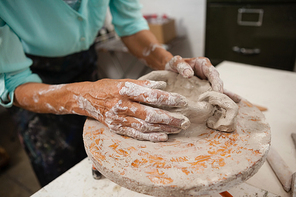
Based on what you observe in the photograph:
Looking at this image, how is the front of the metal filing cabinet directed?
toward the camera

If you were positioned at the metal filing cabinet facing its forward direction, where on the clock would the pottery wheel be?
The pottery wheel is roughly at 12 o'clock from the metal filing cabinet.

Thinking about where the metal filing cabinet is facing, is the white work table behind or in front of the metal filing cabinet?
in front
